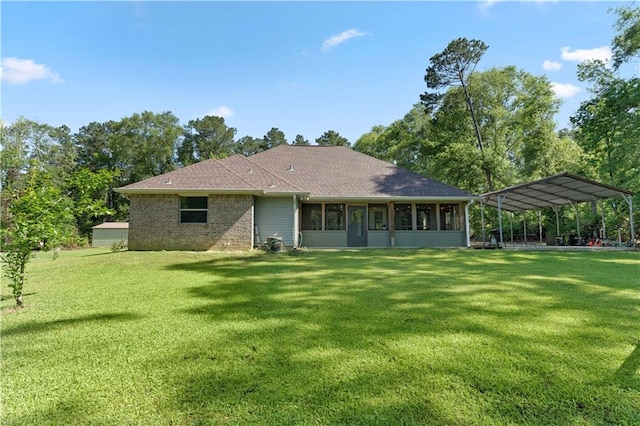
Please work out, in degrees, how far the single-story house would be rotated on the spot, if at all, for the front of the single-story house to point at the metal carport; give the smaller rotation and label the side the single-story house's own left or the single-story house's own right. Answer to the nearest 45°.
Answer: approximately 90° to the single-story house's own right

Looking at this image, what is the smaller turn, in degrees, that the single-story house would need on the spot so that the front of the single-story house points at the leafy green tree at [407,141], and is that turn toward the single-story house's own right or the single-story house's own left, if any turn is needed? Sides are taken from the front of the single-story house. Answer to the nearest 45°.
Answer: approximately 45° to the single-story house's own right

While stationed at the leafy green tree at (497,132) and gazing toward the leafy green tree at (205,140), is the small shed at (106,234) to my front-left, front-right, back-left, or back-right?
front-left

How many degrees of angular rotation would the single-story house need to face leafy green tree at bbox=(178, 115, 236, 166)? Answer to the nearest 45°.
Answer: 0° — it already faces it

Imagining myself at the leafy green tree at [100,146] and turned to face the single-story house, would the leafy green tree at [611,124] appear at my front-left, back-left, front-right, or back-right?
front-left

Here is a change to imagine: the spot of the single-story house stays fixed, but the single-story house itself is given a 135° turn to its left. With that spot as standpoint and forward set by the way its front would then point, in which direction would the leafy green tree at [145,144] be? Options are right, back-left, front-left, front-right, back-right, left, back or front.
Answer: right

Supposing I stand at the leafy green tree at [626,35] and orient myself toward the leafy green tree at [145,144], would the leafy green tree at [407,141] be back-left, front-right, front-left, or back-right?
front-right

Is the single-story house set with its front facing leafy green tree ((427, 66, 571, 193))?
no

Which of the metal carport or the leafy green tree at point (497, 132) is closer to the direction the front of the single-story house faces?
the leafy green tree

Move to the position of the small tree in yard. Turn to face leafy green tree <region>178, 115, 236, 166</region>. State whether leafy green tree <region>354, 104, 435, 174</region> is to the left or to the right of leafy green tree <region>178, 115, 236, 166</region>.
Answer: right

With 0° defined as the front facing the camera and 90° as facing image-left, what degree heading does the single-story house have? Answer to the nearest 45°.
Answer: approximately 180°

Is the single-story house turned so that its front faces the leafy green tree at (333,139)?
yes
